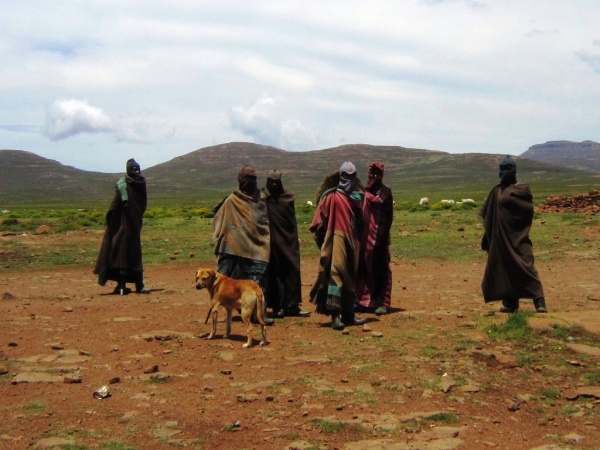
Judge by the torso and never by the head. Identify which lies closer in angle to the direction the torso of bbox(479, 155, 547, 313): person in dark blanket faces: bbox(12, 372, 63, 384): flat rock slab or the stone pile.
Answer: the flat rock slab

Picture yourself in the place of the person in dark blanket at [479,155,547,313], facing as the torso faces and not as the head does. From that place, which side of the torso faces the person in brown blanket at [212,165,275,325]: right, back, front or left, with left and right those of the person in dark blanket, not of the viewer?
right

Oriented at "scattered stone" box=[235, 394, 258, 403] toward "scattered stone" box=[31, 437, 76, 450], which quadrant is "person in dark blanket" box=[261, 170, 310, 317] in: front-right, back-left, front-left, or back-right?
back-right

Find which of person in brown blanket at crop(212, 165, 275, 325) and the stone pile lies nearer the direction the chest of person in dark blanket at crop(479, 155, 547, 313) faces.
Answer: the person in brown blanket

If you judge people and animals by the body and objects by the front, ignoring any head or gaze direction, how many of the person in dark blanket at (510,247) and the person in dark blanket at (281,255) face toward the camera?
2

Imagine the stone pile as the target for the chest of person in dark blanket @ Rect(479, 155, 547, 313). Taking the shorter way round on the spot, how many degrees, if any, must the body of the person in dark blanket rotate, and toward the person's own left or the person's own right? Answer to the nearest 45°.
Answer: approximately 180°

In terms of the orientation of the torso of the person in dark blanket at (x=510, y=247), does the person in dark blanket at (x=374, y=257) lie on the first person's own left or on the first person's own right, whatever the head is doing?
on the first person's own right
